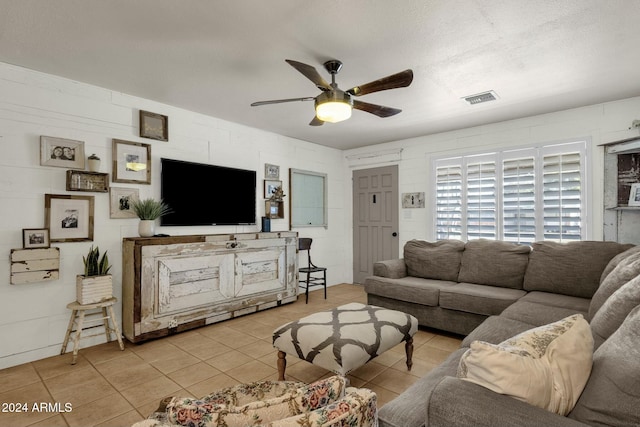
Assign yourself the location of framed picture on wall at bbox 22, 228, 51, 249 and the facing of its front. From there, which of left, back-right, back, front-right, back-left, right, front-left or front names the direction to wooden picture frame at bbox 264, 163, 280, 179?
left

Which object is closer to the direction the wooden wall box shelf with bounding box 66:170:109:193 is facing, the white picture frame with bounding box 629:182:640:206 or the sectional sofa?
the sectional sofa

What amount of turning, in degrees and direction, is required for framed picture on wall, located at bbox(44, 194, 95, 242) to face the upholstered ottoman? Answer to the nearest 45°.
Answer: approximately 45° to its left

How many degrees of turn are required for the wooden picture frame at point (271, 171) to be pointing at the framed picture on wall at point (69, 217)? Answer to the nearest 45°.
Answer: approximately 90° to its right

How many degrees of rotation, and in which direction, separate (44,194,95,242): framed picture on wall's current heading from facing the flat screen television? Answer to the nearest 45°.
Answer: approximately 90° to its left

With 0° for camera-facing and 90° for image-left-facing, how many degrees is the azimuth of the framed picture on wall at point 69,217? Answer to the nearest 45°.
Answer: approximately 0°

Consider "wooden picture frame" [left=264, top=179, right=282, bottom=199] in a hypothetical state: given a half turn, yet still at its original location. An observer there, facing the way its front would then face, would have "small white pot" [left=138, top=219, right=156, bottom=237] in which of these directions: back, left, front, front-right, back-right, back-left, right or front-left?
left

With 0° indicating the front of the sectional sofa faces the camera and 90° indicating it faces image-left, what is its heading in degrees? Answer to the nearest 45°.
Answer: approximately 45°

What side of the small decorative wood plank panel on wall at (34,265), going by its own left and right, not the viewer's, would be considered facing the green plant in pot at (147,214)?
left

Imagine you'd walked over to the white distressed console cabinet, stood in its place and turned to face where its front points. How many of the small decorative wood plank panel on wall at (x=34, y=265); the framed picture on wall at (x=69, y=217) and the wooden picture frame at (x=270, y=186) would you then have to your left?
1

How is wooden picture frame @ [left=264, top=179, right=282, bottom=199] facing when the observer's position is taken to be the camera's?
facing the viewer and to the right of the viewer

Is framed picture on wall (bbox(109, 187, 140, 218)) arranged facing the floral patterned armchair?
yes

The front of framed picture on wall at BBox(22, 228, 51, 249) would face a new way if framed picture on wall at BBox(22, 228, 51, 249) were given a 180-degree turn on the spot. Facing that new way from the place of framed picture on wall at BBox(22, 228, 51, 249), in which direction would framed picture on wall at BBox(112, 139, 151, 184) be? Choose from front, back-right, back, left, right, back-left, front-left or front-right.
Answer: right
